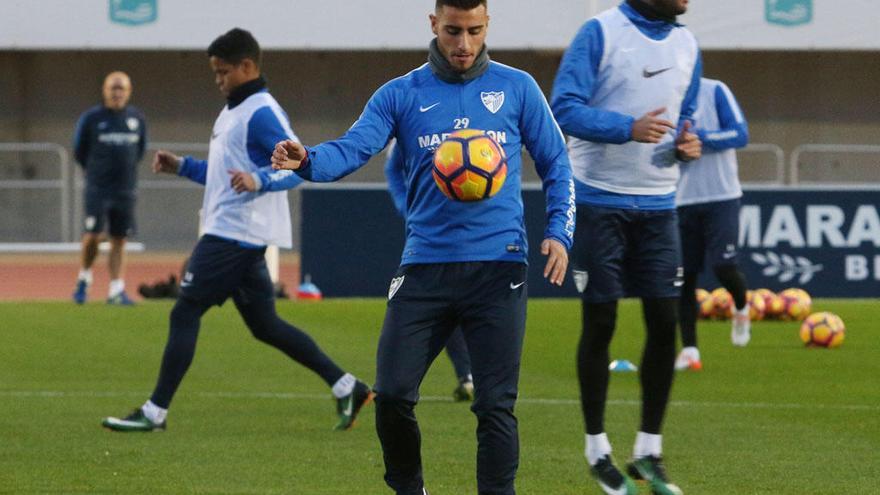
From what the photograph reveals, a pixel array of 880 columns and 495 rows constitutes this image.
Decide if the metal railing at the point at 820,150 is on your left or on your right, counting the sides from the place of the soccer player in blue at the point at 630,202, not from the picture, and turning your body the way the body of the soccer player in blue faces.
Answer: on your left

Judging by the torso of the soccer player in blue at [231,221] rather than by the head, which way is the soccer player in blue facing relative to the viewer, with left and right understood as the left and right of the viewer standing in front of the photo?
facing to the left of the viewer

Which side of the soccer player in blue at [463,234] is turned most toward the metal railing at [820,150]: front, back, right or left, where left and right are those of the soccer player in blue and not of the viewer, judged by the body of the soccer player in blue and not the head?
back

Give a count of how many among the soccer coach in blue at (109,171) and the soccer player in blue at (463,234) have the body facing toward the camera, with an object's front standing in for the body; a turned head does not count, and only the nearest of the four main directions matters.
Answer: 2

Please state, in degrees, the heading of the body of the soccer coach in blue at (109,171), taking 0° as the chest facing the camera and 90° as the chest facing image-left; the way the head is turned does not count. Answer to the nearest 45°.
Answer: approximately 0°

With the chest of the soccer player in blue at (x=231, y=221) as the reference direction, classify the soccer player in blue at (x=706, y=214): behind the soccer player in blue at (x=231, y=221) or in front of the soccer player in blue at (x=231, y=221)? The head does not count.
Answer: behind

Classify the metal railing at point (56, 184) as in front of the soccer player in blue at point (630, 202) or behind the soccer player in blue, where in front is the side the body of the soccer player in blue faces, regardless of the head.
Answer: behind

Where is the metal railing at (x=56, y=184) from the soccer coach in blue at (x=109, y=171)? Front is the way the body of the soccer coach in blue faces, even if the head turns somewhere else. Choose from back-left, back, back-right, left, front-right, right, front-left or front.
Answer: back
